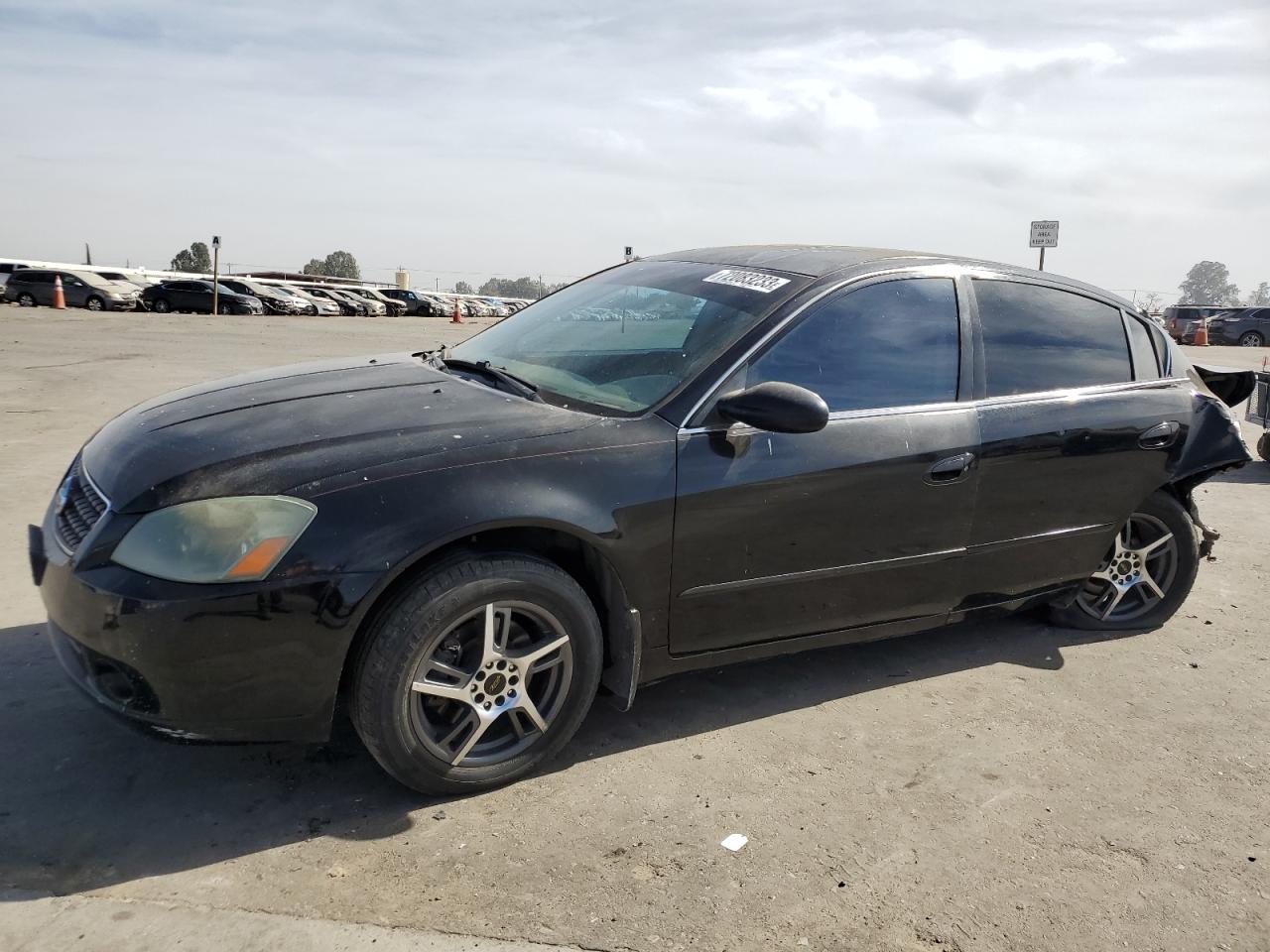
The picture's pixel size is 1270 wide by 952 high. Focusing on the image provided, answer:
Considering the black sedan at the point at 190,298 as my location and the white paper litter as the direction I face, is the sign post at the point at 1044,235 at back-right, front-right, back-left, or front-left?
front-left

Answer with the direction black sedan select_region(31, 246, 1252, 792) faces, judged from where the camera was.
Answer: facing the viewer and to the left of the viewer

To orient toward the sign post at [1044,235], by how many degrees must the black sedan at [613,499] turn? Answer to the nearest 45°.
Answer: approximately 180°

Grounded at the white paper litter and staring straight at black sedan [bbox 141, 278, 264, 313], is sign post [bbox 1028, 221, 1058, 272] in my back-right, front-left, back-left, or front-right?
front-right

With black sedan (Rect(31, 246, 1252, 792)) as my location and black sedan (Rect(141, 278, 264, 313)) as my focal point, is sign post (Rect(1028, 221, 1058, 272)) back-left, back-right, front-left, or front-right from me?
front-right

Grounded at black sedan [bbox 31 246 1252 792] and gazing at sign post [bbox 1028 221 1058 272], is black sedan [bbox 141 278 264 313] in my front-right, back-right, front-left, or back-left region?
front-left
